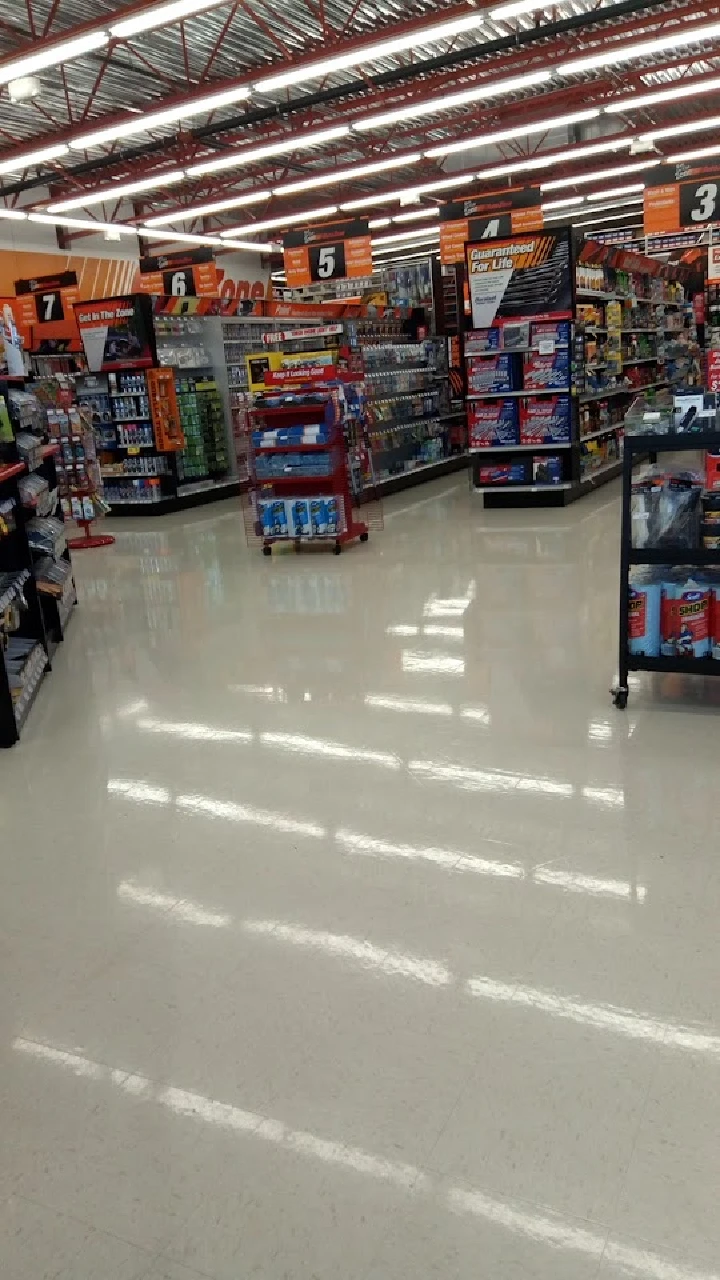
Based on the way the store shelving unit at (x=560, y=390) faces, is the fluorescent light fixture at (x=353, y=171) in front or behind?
behind

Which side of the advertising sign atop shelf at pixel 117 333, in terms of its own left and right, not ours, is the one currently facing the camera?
front

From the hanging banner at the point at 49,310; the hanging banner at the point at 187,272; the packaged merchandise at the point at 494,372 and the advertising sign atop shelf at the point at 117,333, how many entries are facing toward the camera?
4

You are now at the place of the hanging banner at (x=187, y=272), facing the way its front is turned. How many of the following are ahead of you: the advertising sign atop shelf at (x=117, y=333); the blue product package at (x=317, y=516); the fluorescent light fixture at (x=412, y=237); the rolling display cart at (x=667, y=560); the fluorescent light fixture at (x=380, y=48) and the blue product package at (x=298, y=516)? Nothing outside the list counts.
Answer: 5

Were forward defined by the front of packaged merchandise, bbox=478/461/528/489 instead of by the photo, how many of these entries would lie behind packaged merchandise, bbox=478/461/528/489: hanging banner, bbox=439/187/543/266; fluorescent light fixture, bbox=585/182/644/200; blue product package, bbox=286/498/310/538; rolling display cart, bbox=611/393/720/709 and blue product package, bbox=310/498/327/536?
2

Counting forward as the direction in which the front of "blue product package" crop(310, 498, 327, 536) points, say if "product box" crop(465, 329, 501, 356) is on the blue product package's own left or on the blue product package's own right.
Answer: on the blue product package's own left

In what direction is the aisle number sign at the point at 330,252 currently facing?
toward the camera

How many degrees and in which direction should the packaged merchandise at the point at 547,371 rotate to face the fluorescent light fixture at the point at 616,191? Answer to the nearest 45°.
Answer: approximately 180°

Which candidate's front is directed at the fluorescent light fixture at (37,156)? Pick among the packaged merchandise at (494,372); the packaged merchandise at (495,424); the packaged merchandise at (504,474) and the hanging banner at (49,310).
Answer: the hanging banner

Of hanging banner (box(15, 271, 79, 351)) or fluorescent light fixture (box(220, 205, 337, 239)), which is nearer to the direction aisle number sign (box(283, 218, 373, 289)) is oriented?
the hanging banner

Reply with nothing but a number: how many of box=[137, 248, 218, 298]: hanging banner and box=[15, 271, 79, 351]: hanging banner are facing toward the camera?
2

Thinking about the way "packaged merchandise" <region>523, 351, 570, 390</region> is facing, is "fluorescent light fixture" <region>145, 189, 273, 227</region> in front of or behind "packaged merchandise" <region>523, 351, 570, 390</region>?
behind

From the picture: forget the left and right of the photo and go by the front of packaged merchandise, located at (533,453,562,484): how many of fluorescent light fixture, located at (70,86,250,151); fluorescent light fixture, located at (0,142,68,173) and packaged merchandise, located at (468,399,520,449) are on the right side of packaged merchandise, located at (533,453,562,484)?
3
